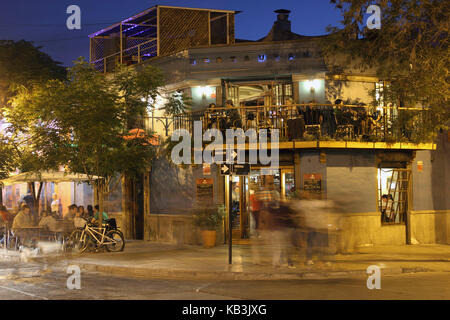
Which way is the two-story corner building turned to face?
toward the camera

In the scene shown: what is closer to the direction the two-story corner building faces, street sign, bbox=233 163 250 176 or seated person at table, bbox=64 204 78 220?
the street sign

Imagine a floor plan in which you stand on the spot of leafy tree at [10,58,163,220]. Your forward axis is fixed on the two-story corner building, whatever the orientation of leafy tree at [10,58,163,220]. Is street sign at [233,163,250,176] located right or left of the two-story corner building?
right

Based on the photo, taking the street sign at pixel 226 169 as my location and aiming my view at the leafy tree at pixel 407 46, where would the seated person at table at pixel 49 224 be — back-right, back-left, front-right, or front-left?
back-left

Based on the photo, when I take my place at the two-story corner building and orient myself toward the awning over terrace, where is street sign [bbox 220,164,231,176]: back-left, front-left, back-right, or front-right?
front-left

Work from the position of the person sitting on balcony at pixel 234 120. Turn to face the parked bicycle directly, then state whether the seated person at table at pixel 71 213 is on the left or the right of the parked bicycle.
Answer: right

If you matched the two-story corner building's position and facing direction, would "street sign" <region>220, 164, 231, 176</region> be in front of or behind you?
in front

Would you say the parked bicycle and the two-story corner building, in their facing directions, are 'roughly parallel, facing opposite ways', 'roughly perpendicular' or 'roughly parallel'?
roughly perpendicular

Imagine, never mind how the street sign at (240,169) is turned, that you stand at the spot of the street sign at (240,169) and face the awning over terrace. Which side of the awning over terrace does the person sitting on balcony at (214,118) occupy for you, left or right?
right

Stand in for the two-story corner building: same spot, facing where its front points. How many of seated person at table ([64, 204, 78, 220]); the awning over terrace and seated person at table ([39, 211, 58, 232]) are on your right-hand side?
3

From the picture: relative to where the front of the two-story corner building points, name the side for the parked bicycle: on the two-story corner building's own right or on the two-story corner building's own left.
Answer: on the two-story corner building's own right

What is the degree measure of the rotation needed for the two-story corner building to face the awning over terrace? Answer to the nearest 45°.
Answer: approximately 90° to its right

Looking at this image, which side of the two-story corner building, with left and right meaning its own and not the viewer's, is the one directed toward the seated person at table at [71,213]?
right
